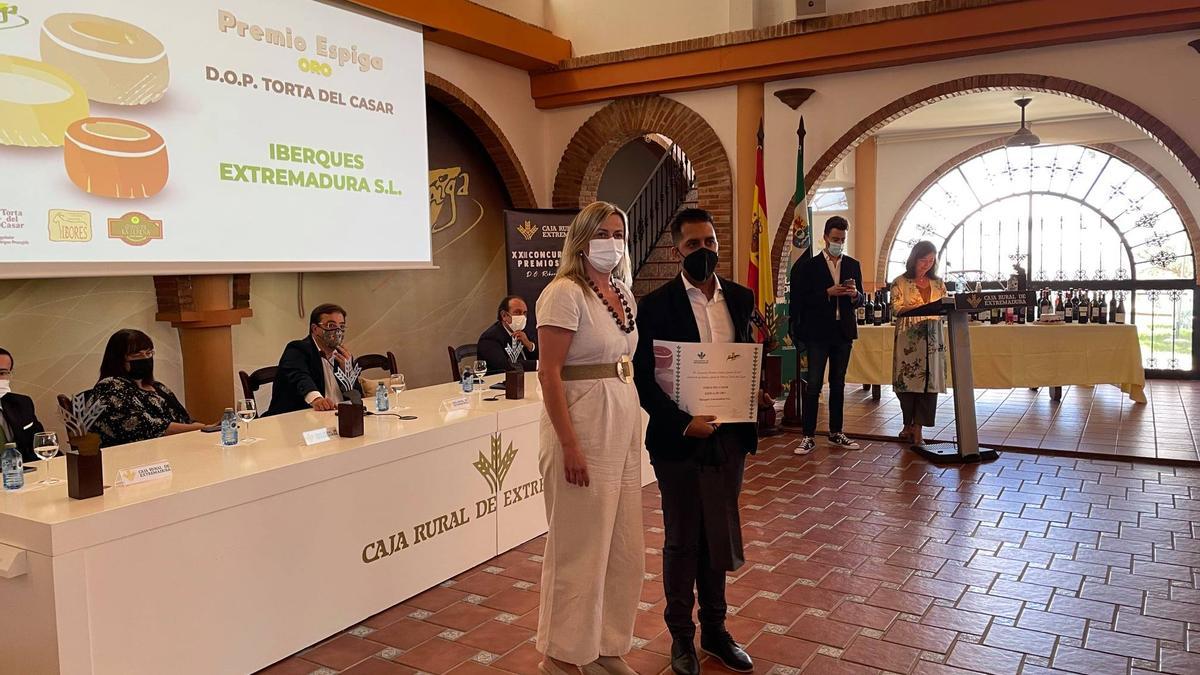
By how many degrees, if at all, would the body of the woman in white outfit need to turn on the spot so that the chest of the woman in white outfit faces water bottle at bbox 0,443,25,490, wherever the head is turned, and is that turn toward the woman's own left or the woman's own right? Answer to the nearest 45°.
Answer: approximately 135° to the woman's own right

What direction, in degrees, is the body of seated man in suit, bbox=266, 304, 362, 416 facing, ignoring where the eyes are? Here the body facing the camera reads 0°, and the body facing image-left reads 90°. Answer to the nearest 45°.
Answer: approximately 315°

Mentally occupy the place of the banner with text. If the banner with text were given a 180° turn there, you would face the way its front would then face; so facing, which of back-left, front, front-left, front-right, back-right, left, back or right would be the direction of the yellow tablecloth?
right

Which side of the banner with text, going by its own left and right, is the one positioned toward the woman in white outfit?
front

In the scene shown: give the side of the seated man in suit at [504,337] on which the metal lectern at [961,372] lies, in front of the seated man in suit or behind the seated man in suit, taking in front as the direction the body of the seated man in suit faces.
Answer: in front

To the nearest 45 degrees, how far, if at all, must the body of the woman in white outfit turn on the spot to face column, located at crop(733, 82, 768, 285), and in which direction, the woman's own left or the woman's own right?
approximately 135° to the woman's own left

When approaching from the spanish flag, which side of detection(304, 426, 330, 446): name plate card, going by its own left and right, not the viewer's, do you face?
left

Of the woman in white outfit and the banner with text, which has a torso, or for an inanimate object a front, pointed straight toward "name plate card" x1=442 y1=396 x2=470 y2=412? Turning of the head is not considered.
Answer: the banner with text

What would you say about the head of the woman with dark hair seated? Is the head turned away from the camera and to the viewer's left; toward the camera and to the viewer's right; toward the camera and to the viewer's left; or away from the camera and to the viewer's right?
toward the camera and to the viewer's right

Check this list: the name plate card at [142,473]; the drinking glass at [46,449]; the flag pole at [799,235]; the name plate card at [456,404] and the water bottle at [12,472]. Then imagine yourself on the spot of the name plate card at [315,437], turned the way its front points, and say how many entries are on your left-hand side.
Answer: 2

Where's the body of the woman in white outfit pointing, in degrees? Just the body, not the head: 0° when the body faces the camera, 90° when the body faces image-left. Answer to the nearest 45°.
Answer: approximately 315°
